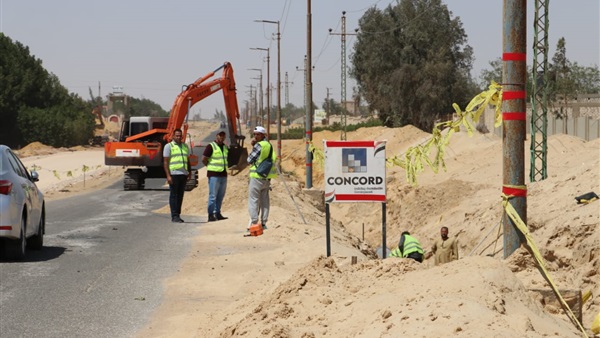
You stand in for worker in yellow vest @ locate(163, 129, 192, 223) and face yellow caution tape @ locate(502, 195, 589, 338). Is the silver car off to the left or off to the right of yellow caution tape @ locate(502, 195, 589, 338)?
right

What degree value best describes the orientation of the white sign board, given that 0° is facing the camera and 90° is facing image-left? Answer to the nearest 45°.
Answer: approximately 0°

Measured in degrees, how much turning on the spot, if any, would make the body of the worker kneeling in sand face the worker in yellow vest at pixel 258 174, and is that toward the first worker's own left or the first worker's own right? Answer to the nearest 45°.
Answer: approximately 45° to the first worker's own left

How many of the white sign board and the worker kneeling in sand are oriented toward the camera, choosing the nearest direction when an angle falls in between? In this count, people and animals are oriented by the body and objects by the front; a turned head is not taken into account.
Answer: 1

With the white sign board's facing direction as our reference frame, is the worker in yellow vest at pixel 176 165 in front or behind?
behind

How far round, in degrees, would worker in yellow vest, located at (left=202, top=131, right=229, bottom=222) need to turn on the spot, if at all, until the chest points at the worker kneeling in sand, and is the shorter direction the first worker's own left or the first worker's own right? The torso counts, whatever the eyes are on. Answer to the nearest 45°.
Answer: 0° — they already face them

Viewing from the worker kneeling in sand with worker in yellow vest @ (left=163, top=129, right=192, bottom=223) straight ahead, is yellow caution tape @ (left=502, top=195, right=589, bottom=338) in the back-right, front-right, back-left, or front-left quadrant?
back-left

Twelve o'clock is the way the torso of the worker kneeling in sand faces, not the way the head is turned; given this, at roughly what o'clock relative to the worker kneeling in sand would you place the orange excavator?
The orange excavator is roughly at 2 o'clock from the worker kneeling in sand.

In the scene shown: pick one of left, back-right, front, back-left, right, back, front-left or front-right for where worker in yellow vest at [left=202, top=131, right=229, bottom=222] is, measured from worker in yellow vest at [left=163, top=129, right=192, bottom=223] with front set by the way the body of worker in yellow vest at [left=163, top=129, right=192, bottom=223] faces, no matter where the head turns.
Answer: front-left

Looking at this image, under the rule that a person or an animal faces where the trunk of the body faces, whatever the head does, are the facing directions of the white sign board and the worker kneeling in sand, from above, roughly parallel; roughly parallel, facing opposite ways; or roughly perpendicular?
roughly perpendicular

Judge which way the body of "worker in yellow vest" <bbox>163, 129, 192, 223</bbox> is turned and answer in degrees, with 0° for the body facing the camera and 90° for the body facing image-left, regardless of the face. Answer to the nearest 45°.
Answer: approximately 315°
